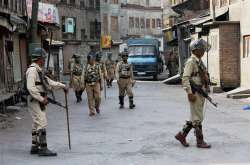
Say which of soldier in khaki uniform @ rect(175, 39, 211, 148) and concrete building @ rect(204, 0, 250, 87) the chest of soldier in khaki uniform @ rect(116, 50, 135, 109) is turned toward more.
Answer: the soldier in khaki uniform

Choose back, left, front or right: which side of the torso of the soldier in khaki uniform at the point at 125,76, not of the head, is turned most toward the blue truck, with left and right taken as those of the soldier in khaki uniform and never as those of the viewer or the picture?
back

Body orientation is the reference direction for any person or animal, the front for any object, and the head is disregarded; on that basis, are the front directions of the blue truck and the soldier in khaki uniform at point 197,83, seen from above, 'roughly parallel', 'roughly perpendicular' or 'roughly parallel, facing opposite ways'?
roughly perpendicular

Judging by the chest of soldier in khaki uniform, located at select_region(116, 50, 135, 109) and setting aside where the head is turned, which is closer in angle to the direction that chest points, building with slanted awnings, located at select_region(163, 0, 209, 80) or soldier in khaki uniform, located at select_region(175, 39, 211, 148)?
the soldier in khaki uniform

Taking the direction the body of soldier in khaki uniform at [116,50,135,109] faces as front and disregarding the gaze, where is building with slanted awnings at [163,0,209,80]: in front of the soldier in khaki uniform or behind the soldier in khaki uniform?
behind

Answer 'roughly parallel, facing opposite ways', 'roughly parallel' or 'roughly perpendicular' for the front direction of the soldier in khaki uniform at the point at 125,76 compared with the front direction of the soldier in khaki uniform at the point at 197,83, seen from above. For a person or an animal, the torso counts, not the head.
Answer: roughly perpendicular

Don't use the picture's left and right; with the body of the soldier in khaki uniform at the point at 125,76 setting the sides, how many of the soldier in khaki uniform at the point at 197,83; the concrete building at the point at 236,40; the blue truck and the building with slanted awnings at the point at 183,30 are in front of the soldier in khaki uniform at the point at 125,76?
1

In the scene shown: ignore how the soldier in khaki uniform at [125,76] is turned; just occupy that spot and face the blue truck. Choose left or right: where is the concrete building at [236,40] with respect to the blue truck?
right

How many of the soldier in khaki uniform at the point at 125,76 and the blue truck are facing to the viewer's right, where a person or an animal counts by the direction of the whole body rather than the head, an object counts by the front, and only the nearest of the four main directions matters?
0
